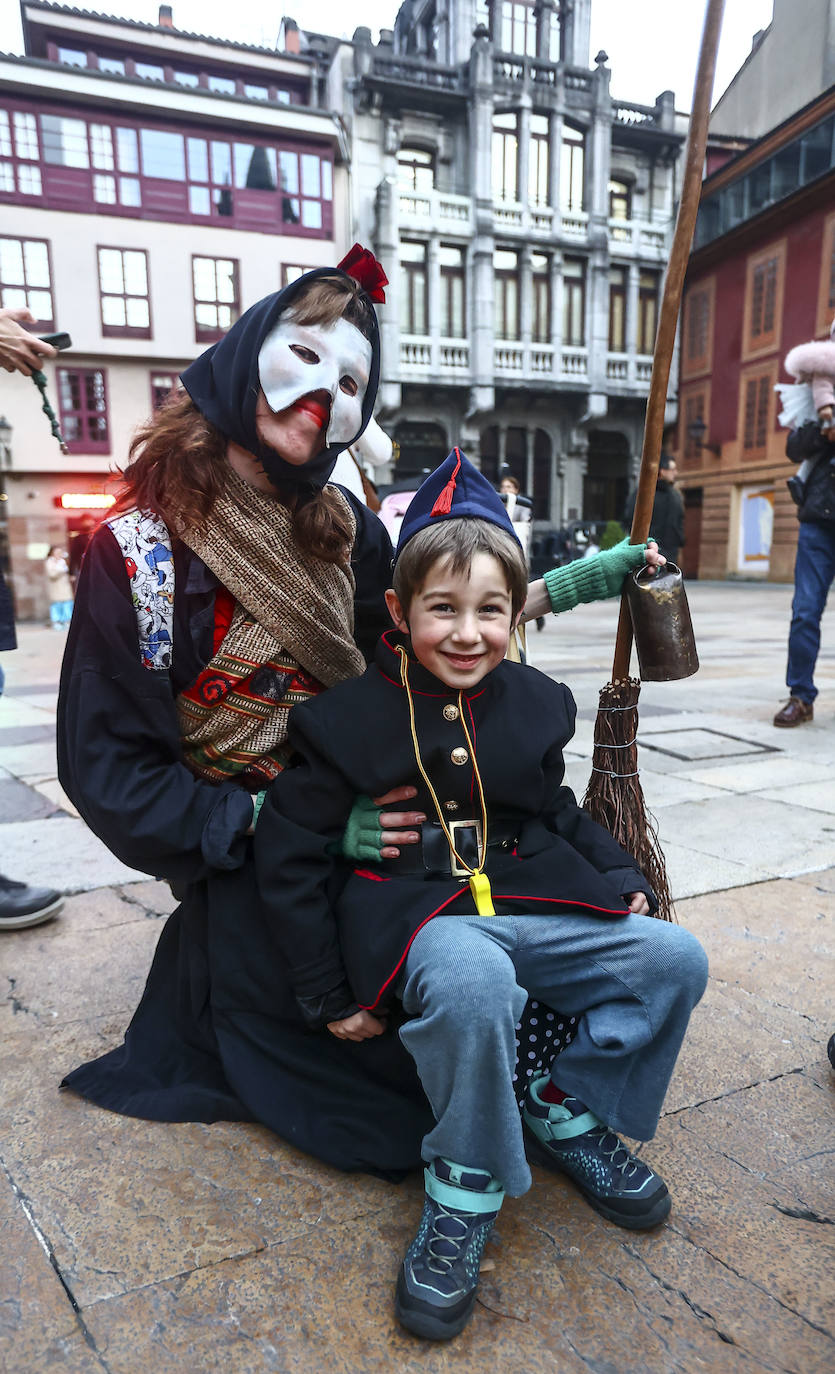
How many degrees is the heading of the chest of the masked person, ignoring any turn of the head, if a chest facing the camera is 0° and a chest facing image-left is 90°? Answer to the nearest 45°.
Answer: approximately 315°

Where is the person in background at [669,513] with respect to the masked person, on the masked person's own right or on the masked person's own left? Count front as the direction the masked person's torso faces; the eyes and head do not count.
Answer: on the masked person's own left
